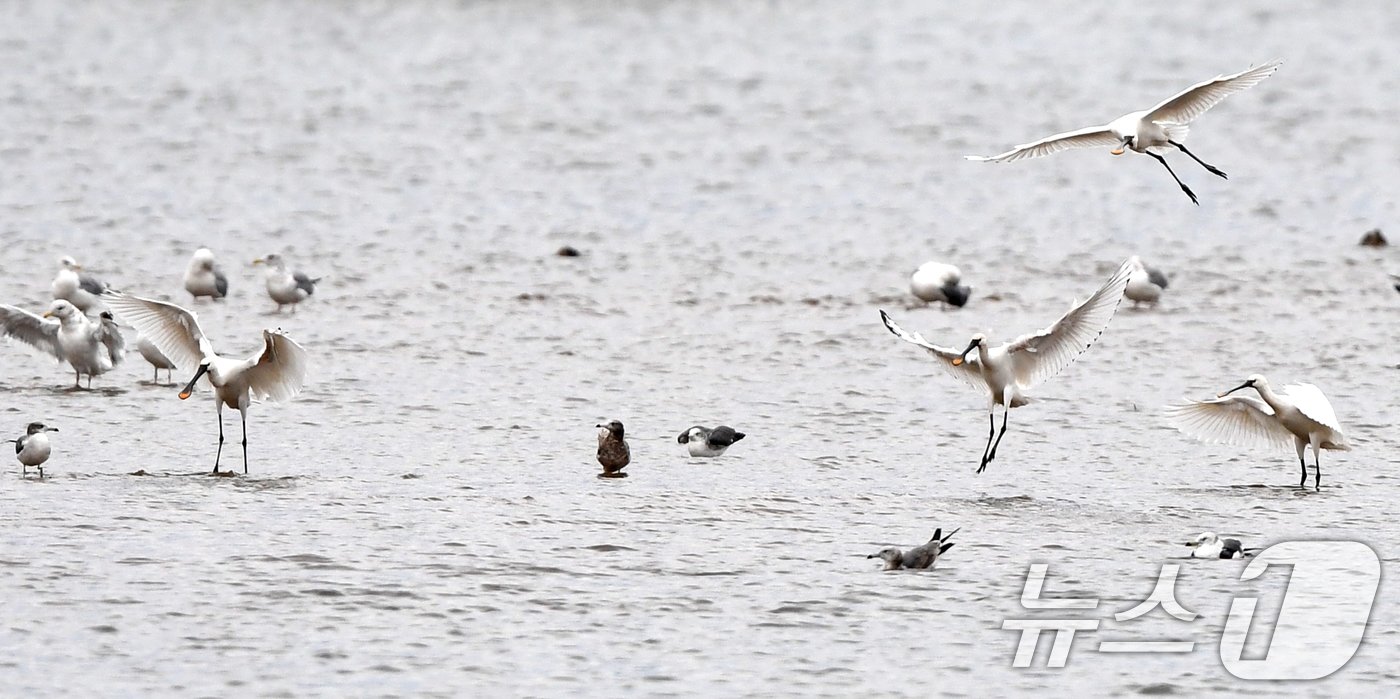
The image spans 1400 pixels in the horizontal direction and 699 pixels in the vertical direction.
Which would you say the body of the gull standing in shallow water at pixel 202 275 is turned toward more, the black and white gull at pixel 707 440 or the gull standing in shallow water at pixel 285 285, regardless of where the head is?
the black and white gull

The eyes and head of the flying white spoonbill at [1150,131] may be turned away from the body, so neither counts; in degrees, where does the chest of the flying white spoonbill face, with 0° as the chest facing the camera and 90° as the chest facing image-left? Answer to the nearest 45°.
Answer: approximately 45°

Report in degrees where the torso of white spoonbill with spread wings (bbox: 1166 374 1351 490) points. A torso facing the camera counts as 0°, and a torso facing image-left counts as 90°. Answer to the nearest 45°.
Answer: approximately 45°

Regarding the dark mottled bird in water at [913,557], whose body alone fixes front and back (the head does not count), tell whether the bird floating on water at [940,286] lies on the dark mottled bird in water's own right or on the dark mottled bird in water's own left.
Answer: on the dark mottled bird in water's own right

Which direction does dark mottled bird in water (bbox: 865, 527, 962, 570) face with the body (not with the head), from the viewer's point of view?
to the viewer's left

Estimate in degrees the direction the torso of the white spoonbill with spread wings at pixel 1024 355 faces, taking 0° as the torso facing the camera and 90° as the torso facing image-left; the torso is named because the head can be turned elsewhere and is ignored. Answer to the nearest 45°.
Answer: approximately 45°

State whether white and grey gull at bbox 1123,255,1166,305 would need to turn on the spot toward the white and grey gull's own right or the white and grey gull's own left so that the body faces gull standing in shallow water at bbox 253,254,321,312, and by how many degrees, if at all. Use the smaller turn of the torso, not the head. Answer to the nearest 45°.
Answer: approximately 45° to the white and grey gull's own right

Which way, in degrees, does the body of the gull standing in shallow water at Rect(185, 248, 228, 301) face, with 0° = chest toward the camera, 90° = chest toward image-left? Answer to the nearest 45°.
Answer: approximately 45°

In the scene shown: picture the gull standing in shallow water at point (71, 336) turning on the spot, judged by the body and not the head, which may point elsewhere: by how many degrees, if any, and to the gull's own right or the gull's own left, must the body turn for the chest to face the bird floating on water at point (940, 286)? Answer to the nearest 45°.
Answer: approximately 135° to the gull's own left
